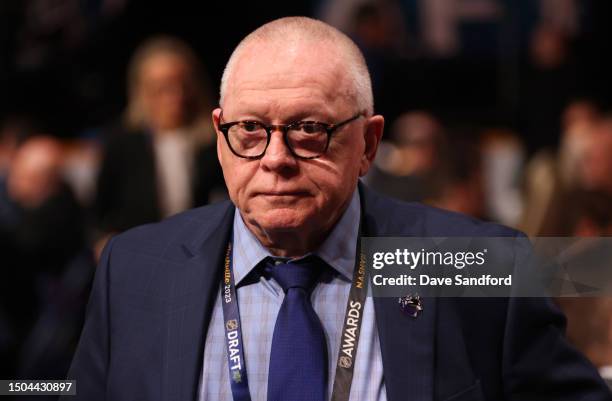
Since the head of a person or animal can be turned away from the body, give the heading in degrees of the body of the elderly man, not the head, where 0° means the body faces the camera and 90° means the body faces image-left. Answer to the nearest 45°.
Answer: approximately 0°

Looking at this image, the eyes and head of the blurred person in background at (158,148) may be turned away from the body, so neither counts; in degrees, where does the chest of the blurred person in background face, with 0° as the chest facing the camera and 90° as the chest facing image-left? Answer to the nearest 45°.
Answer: approximately 0°

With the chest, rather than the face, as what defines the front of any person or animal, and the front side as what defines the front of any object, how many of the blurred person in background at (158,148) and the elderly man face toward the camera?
2

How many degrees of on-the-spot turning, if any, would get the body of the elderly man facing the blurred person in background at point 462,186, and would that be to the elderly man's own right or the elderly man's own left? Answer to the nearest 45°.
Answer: approximately 180°

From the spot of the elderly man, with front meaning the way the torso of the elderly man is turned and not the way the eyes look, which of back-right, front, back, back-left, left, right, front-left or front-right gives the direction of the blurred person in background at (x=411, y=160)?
back
